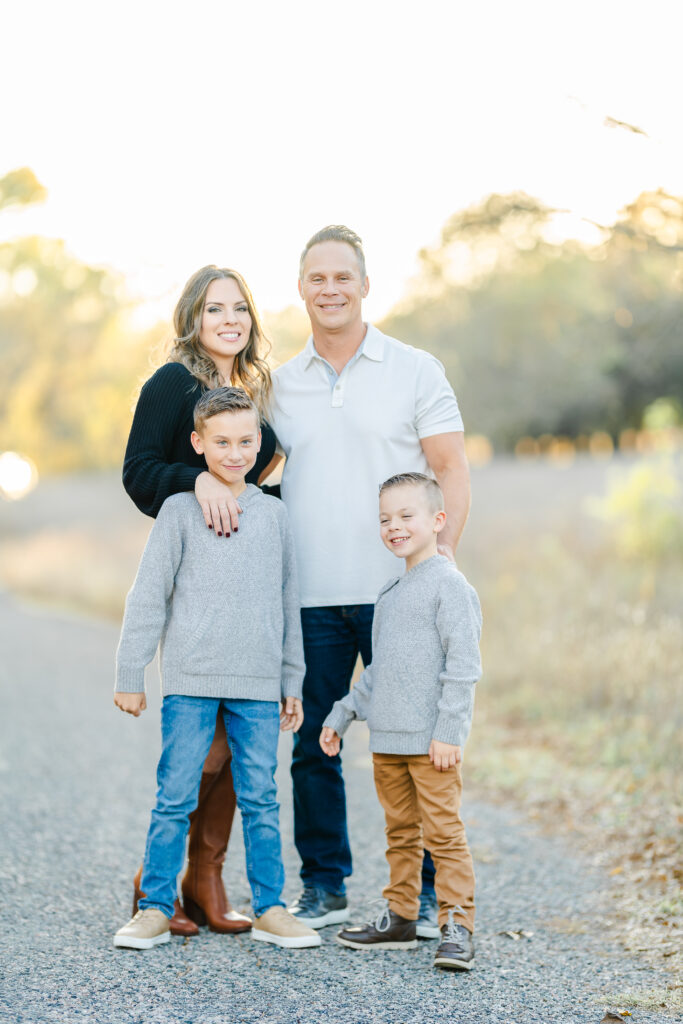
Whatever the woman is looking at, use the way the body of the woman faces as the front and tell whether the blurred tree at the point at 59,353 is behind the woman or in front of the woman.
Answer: behind

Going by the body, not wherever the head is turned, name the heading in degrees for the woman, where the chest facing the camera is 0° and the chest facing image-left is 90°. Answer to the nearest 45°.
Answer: approximately 315°

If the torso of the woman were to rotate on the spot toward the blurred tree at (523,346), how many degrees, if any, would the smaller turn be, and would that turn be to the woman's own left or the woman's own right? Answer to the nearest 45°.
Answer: approximately 135° to the woman's own left

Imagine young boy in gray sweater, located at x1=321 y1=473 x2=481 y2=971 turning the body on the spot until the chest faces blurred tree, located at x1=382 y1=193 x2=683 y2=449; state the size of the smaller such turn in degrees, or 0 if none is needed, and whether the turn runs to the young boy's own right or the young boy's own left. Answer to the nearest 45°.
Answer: approximately 135° to the young boy's own right

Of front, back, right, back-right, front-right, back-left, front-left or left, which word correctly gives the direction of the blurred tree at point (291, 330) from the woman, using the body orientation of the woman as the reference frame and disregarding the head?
back-left

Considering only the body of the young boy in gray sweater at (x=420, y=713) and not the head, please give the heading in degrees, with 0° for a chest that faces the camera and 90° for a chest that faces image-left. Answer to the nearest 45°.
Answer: approximately 45°

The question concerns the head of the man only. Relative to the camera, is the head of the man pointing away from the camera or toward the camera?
toward the camera

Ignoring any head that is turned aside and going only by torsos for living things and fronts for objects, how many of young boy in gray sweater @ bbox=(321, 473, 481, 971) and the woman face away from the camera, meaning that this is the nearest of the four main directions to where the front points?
0
